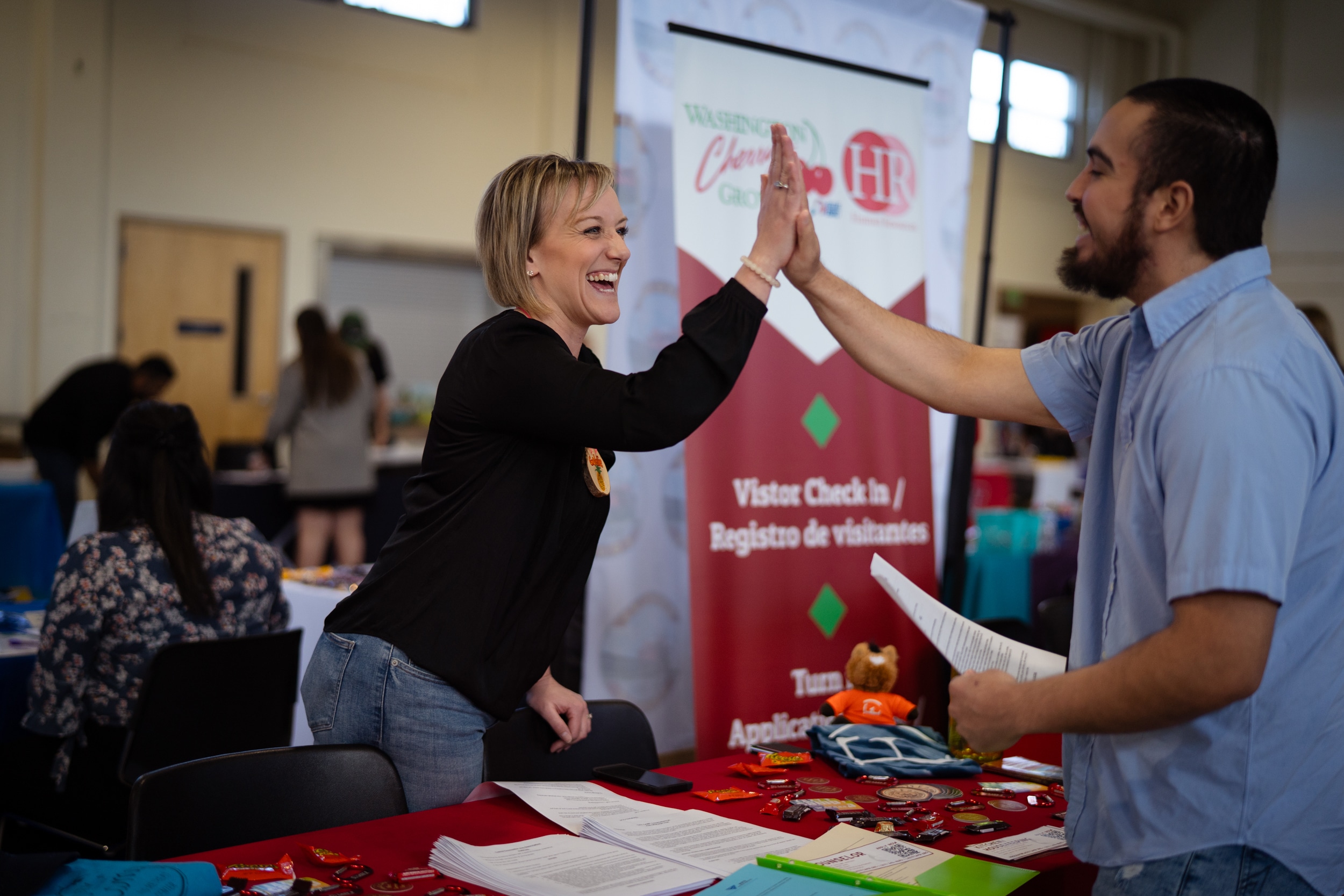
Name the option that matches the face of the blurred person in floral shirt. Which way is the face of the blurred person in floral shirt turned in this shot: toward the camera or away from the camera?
away from the camera

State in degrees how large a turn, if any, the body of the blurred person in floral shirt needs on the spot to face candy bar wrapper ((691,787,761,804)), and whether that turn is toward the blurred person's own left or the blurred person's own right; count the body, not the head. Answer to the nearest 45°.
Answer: approximately 135° to the blurred person's own right

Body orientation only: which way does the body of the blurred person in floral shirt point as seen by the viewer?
away from the camera

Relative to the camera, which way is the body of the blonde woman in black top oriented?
to the viewer's right

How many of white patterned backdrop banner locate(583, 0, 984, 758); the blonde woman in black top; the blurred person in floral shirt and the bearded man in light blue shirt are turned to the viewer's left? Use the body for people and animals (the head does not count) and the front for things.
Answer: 1

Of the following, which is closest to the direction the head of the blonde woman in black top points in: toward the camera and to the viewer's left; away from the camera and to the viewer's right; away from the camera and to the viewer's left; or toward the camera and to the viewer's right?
toward the camera and to the viewer's right

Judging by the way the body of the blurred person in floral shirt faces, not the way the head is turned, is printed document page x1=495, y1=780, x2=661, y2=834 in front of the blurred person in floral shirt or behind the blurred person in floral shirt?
behind

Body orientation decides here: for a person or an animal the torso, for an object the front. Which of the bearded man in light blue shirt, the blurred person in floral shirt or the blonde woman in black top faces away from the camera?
the blurred person in floral shirt

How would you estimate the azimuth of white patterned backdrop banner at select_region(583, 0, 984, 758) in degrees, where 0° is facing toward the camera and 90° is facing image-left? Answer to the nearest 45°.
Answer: approximately 315°

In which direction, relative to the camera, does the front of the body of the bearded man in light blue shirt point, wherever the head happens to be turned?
to the viewer's left

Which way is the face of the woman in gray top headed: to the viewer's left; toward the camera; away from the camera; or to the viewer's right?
away from the camera
